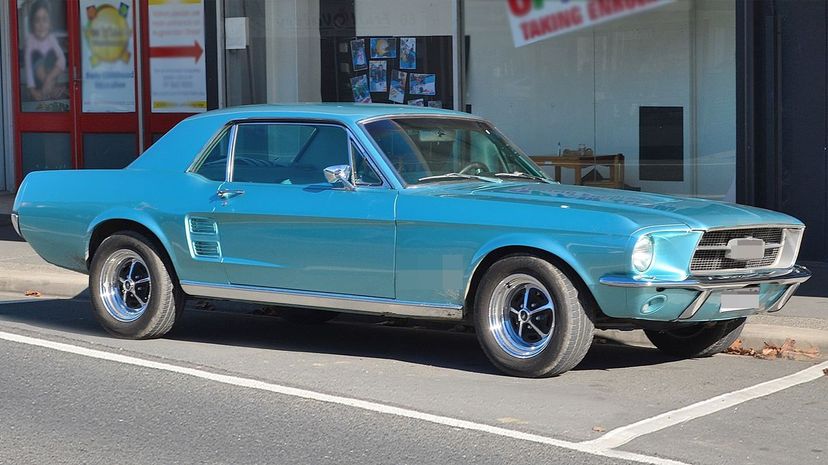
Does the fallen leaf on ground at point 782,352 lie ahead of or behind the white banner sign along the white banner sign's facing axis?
ahead

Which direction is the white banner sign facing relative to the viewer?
toward the camera

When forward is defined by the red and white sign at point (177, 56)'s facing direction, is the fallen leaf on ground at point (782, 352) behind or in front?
in front

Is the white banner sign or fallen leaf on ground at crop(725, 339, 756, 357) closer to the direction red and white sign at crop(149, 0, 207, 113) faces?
the fallen leaf on ground

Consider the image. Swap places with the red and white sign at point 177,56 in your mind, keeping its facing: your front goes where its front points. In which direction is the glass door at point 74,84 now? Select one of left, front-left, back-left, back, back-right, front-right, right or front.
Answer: back-right

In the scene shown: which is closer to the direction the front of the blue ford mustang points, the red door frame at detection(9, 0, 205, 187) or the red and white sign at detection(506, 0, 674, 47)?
the red and white sign

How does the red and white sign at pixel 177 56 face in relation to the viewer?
toward the camera

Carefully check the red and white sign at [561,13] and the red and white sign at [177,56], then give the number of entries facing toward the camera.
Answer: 2
